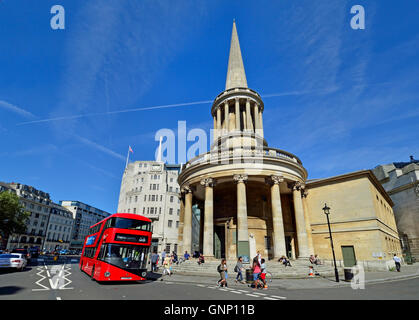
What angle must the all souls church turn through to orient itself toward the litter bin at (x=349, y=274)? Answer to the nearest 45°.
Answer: approximately 90° to its left

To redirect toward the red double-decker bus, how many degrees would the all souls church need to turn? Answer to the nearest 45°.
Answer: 0° — it already faces it

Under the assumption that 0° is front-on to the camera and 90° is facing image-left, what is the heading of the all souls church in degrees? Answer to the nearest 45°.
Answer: approximately 45°

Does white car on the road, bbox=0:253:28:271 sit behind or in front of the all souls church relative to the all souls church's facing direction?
in front

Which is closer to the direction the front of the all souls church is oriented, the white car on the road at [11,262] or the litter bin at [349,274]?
the white car on the road
